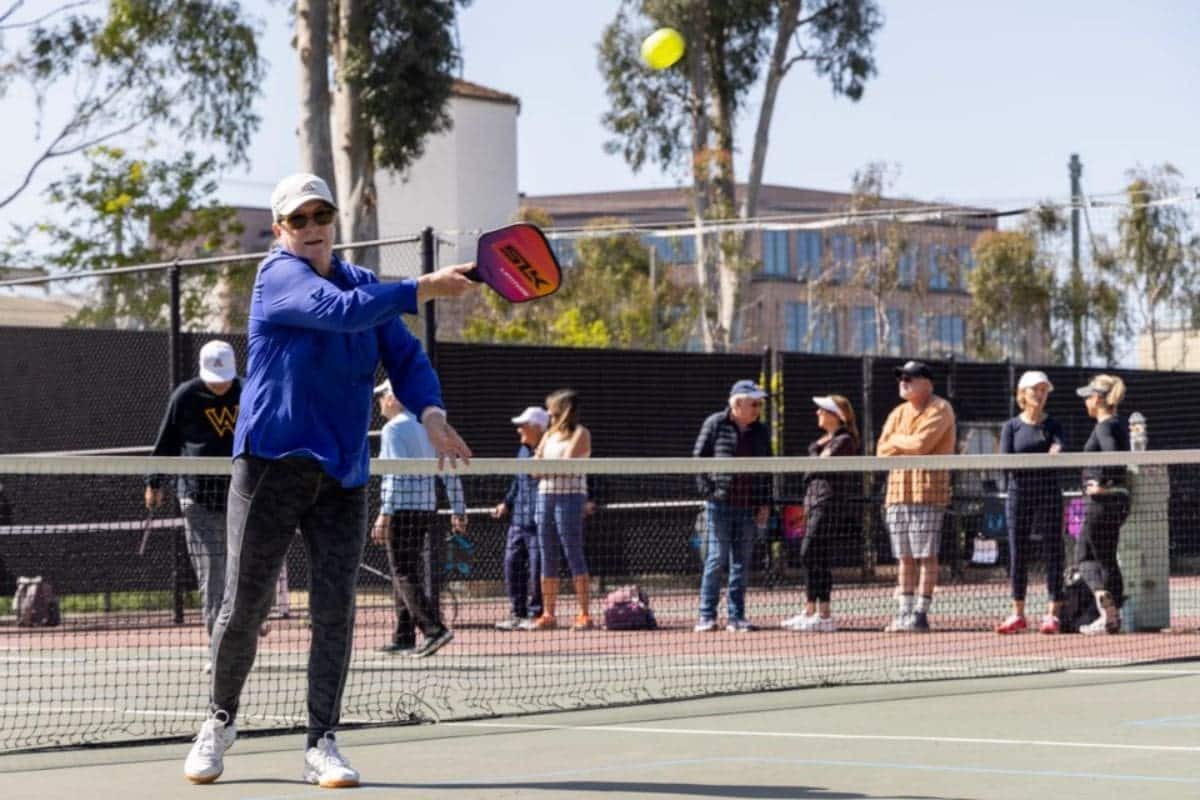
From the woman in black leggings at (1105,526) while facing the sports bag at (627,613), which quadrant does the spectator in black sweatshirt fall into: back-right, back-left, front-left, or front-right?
front-left

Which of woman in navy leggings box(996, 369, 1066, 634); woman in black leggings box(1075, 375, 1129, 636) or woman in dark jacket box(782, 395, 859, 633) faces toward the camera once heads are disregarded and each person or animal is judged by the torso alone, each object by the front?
woman in navy leggings box(996, 369, 1066, 634)

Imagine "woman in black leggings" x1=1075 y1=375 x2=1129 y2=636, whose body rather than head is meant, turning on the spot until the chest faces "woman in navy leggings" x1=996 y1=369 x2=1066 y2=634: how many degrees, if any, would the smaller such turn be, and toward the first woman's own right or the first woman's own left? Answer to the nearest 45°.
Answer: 0° — they already face them

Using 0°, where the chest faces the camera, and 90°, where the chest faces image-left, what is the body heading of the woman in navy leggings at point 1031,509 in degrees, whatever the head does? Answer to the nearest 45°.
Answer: approximately 0°

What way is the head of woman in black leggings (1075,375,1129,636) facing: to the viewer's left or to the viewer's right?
to the viewer's left

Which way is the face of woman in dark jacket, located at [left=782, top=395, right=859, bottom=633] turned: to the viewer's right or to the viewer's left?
to the viewer's left

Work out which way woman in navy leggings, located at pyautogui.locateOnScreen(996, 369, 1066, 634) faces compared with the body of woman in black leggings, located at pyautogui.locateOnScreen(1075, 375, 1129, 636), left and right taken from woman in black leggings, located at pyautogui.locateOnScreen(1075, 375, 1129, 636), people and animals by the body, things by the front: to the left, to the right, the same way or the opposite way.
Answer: to the left

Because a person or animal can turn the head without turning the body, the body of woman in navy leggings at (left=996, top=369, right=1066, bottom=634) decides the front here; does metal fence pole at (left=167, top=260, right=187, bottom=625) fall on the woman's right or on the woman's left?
on the woman's right

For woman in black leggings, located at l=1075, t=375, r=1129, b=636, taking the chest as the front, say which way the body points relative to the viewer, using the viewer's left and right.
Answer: facing to the left of the viewer

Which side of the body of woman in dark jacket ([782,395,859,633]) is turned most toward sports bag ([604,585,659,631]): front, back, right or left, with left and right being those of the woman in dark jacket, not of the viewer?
front

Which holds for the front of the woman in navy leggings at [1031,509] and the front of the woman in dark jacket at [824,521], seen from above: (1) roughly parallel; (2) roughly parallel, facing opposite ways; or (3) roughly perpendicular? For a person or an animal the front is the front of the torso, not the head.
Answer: roughly perpendicular

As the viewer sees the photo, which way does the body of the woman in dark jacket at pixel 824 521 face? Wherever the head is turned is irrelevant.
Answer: to the viewer's left
